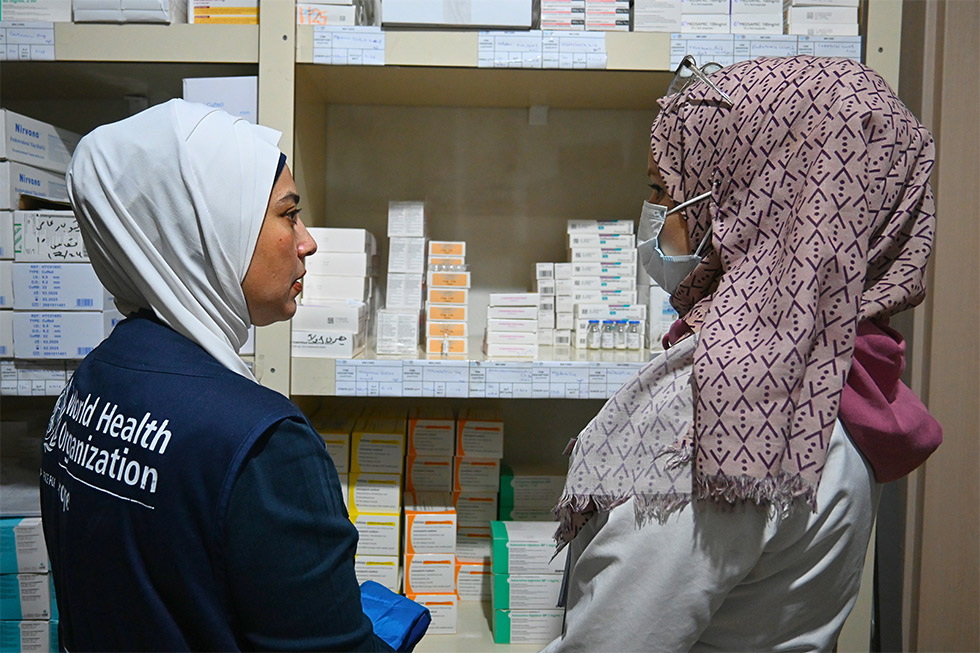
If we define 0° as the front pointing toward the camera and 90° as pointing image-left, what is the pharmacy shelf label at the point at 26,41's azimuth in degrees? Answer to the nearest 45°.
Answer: approximately 0°

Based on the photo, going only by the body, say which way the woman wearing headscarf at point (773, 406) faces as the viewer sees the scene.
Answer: to the viewer's left

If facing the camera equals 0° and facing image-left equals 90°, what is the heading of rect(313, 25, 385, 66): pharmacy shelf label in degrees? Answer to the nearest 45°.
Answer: approximately 0°

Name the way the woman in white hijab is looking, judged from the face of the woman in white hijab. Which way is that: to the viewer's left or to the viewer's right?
to the viewer's right

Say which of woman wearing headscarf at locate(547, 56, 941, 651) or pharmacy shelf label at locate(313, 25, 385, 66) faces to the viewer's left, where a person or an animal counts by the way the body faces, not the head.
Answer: the woman wearing headscarf
